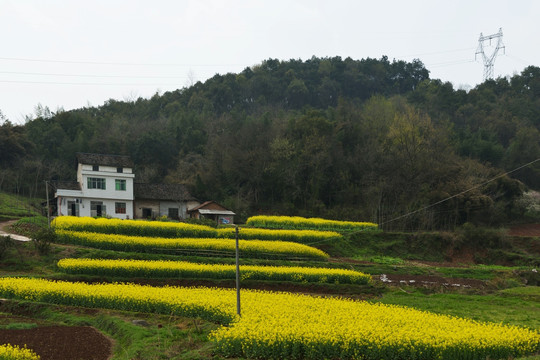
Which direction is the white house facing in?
toward the camera

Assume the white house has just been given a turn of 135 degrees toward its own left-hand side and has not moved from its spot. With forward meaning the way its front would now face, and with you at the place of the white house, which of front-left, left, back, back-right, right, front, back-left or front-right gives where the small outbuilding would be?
front-right
